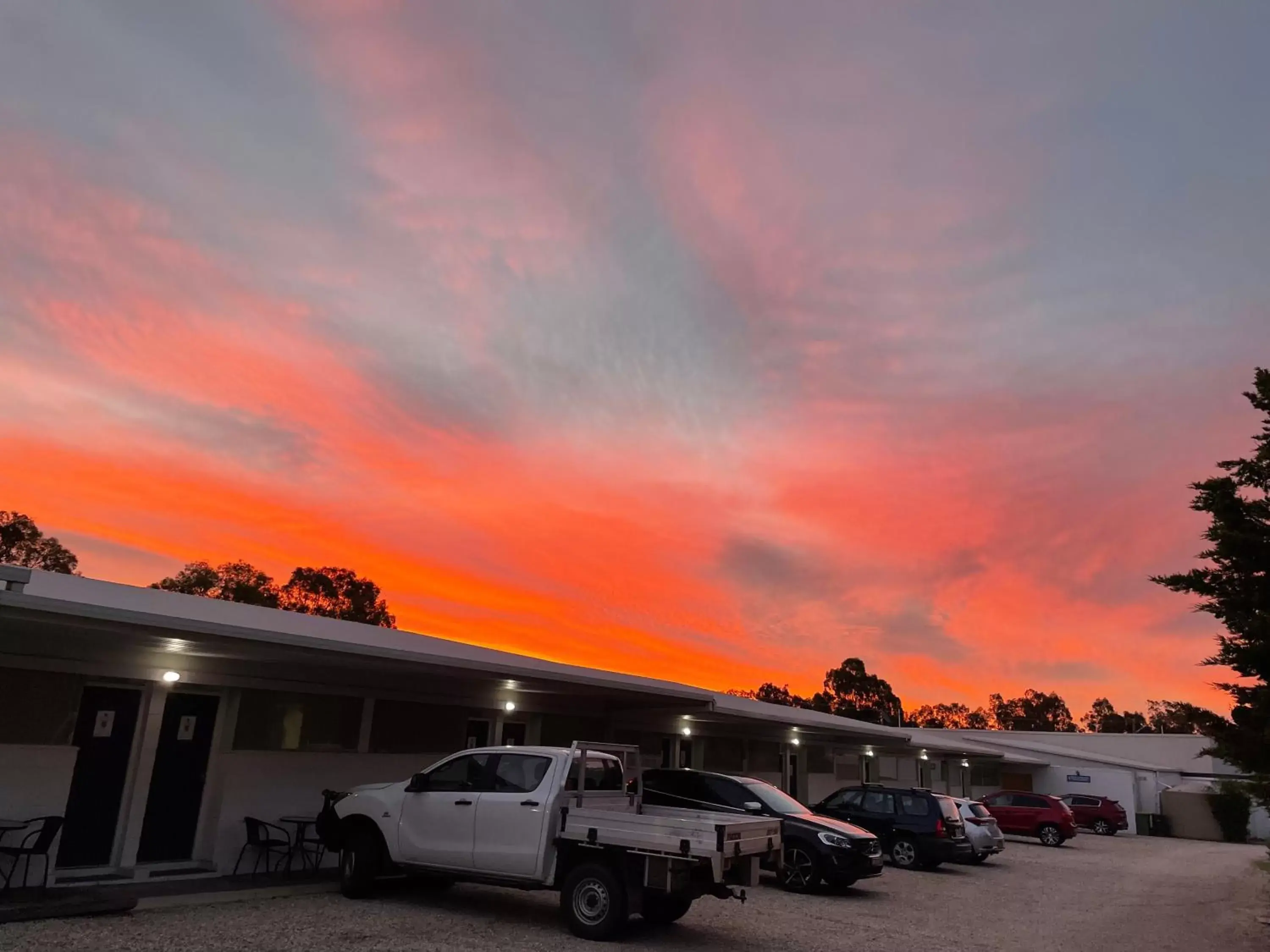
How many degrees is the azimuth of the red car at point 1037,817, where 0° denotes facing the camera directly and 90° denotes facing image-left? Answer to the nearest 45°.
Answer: approximately 135°

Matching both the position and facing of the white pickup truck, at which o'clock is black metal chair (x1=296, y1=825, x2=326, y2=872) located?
The black metal chair is roughly at 12 o'clock from the white pickup truck.

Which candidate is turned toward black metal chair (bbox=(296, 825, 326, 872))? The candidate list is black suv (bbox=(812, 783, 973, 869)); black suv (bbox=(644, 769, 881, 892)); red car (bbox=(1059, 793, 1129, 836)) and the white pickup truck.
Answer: the white pickup truck

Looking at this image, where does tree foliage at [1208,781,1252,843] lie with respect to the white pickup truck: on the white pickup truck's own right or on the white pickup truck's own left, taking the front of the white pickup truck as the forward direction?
on the white pickup truck's own right

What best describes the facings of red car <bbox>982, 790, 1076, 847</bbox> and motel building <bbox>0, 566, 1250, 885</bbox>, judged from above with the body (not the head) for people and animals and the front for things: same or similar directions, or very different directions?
very different directions

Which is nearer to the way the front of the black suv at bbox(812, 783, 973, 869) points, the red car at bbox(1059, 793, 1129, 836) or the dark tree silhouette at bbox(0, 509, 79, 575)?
the dark tree silhouette

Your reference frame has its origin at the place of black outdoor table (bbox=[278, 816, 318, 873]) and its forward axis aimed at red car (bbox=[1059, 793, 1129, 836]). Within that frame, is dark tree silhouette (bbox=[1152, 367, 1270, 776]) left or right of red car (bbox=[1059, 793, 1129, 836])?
right

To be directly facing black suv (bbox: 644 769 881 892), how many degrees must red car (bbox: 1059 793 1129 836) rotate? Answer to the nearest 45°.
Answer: approximately 135° to its left

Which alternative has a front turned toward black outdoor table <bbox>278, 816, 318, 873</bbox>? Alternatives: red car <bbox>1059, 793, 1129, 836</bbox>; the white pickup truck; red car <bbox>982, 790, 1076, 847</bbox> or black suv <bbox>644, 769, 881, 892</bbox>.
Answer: the white pickup truck

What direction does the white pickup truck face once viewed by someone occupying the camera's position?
facing away from the viewer and to the left of the viewer

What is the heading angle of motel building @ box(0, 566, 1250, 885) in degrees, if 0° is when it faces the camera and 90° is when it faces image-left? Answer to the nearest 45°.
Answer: approximately 315°

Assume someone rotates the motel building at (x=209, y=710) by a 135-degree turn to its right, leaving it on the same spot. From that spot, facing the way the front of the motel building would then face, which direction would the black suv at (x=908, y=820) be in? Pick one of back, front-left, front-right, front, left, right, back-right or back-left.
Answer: back-right

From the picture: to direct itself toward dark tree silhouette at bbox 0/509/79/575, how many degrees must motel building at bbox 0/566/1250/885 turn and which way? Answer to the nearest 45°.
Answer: approximately 180°

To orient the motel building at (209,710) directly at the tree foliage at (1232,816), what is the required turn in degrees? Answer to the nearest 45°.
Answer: approximately 90° to its left
